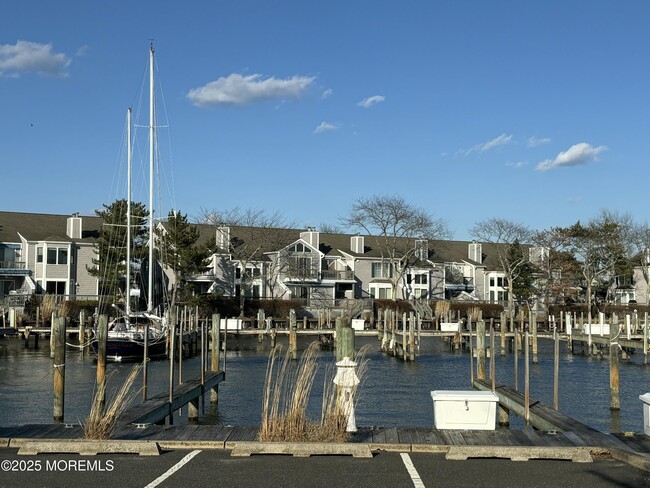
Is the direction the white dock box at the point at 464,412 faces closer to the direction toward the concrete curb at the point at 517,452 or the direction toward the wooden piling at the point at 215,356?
the concrete curb

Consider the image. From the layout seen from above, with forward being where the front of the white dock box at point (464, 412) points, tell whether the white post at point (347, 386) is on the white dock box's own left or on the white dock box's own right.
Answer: on the white dock box's own right

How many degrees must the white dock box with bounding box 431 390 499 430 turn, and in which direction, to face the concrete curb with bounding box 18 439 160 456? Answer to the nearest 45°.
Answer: approximately 45° to its right

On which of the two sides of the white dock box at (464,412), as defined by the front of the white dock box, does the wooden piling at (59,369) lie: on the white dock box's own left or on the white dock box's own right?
on the white dock box's own right

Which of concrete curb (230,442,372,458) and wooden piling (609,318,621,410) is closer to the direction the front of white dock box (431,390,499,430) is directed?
the concrete curb

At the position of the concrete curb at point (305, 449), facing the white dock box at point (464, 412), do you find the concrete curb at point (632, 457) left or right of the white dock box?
right

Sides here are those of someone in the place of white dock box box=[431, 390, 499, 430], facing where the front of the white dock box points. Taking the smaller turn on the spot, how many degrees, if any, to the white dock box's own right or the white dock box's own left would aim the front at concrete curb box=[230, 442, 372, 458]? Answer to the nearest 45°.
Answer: approximately 45° to the white dock box's own right

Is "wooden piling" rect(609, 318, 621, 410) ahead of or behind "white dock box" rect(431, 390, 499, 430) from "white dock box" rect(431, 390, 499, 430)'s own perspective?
behind

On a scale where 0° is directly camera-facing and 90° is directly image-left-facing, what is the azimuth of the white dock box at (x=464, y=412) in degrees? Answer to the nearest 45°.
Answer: approximately 0°

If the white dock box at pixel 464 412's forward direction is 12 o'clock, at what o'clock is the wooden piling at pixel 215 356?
The wooden piling is roughly at 5 o'clock from the white dock box.
